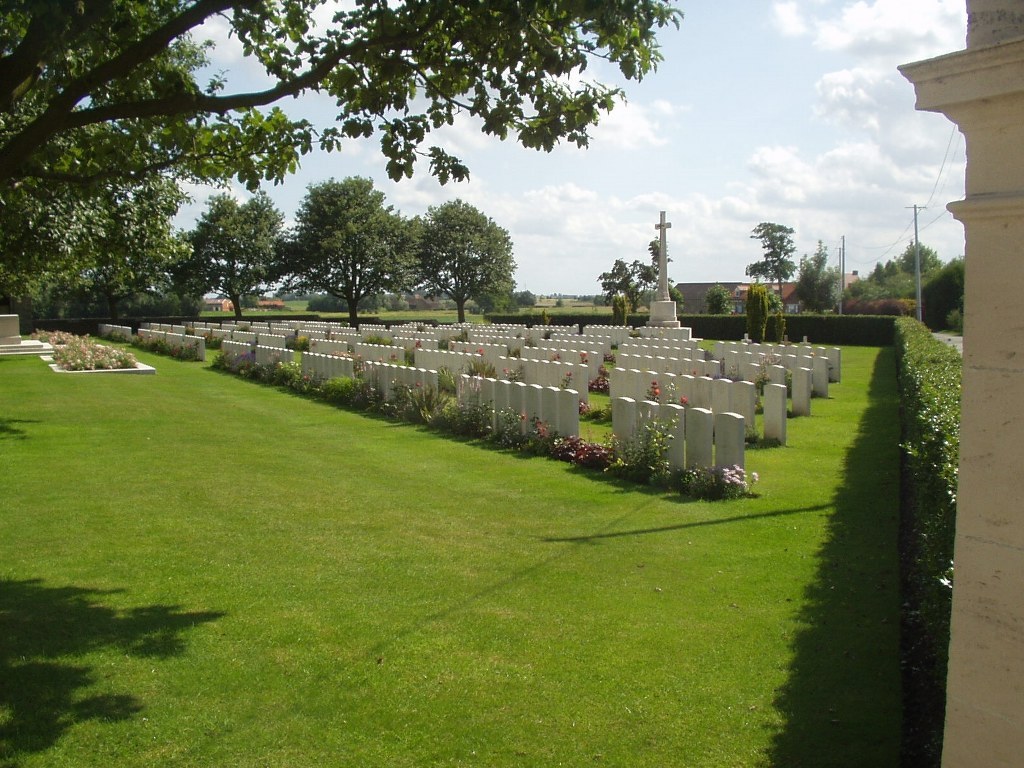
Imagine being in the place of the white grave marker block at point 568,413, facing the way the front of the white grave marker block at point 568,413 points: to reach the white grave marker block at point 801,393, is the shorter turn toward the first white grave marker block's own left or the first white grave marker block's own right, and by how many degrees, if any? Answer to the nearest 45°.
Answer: approximately 180°

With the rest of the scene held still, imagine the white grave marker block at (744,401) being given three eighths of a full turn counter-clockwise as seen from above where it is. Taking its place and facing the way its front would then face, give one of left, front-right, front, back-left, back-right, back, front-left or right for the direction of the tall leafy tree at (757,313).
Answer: left

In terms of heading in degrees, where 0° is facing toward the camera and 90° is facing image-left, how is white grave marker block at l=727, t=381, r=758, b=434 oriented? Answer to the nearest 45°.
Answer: approximately 45°

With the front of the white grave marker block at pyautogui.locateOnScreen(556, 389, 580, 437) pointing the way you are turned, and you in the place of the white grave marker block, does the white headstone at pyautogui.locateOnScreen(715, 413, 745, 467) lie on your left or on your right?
on your left

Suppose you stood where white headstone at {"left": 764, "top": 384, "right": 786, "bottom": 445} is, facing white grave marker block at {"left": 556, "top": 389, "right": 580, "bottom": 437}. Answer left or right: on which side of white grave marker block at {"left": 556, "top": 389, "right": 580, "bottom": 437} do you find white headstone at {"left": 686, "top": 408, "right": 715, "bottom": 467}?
left

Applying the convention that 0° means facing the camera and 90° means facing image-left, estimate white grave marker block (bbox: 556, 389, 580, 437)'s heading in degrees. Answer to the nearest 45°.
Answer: approximately 45°
